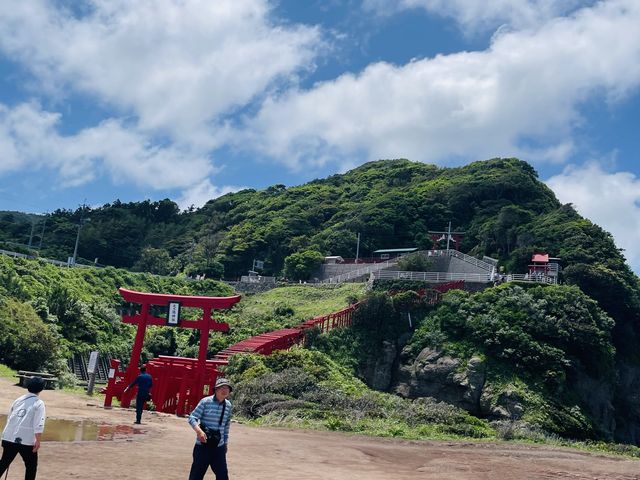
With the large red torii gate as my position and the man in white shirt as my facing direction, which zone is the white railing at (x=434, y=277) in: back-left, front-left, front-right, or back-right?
back-left

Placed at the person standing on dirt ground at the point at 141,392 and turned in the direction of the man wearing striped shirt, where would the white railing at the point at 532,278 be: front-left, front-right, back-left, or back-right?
back-left

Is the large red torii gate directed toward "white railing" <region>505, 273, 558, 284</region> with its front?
no

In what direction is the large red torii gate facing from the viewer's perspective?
toward the camera

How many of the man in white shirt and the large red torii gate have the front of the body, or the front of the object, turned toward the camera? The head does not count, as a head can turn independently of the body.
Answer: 1

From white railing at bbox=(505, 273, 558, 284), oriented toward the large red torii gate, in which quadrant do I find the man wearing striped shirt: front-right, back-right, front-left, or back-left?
front-left

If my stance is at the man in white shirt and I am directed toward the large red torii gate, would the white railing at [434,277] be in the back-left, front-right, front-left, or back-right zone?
front-right

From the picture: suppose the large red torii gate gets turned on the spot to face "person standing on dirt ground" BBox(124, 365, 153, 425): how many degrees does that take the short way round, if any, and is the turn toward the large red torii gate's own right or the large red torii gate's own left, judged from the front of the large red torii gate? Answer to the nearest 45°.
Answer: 0° — it already faces them

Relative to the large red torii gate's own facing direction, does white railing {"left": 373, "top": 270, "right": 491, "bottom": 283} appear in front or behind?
behind

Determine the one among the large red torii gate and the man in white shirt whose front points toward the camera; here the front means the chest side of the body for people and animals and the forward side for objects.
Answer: the large red torii gate

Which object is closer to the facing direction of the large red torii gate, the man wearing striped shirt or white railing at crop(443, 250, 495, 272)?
the man wearing striped shirt

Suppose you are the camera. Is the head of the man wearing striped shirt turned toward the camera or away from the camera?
toward the camera

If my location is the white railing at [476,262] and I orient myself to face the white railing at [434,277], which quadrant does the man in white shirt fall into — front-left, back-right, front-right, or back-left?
front-left

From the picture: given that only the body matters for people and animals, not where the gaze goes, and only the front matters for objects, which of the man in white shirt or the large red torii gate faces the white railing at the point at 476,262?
the man in white shirt

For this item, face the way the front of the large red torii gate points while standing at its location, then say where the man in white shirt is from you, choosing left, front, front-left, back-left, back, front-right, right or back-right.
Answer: front

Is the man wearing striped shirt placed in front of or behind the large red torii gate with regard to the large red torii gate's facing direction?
in front
